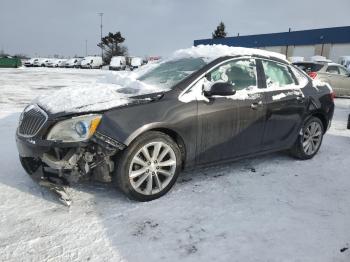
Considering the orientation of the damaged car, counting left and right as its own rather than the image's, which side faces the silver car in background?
back

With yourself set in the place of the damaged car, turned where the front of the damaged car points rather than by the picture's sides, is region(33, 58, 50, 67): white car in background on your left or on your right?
on your right

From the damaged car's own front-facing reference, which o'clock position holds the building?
The building is roughly at 5 o'clock from the damaged car.

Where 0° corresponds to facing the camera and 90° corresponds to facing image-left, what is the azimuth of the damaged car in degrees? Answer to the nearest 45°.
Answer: approximately 45°

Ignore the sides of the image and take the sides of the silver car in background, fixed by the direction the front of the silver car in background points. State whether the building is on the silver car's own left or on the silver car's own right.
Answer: on the silver car's own left

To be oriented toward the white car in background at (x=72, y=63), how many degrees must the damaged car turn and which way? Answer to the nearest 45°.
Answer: approximately 135° to its right

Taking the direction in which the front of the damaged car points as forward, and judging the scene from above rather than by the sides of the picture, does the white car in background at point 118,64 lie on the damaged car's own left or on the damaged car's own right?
on the damaged car's own right

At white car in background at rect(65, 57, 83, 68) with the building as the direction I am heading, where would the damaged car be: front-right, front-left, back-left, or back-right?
front-right

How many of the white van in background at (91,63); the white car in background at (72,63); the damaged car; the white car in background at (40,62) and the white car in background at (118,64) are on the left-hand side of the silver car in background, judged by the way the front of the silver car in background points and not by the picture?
4

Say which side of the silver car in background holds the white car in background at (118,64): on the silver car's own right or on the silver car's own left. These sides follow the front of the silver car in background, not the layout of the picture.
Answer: on the silver car's own left
